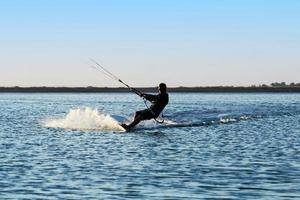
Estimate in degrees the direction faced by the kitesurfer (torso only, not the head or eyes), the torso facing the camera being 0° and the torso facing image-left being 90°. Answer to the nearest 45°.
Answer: approximately 90°
